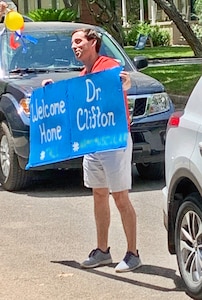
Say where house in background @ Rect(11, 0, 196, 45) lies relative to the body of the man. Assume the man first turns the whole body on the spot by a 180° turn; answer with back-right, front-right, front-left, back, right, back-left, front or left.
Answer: front-left

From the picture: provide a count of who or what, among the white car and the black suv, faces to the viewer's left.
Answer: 0

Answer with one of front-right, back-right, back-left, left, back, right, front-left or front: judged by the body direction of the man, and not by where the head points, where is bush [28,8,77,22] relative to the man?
back-right

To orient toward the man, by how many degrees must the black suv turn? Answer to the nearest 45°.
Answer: approximately 45° to its right

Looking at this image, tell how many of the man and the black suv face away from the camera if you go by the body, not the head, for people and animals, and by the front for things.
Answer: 0

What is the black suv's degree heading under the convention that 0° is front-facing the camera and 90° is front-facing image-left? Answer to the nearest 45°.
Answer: approximately 315°

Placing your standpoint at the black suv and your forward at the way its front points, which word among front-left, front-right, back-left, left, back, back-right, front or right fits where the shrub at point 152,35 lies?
back-left

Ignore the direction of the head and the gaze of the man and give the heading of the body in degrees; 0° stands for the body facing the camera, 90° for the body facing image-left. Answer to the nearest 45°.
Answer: approximately 45°

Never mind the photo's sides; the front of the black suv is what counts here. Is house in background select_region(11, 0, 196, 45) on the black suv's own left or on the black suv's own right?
on the black suv's own left
